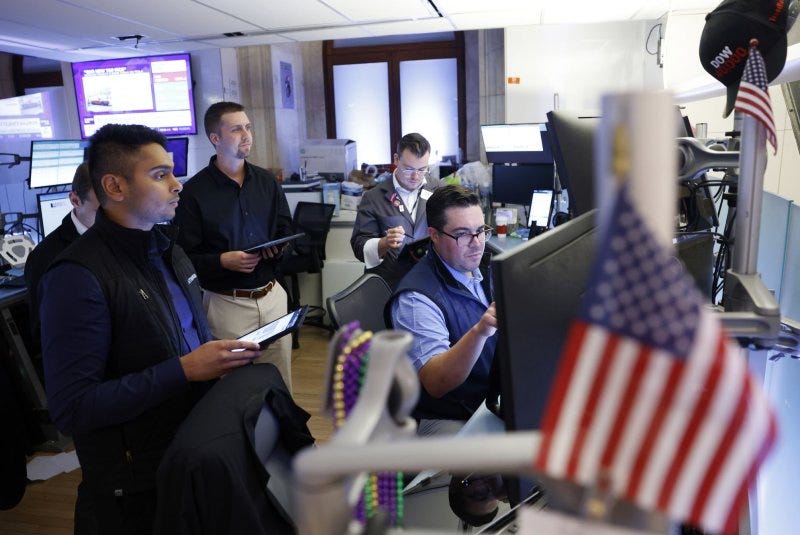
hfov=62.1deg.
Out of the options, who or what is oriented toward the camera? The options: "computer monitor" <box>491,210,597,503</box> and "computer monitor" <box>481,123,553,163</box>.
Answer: "computer monitor" <box>481,123,553,163</box>

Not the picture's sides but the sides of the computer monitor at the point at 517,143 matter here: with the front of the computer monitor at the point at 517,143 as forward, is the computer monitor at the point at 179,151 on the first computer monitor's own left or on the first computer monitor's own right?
on the first computer monitor's own right

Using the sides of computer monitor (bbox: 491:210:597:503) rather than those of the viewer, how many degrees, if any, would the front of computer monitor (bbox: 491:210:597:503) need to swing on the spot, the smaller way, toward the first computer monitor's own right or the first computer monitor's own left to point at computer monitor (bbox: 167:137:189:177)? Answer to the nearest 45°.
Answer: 0° — it already faces it

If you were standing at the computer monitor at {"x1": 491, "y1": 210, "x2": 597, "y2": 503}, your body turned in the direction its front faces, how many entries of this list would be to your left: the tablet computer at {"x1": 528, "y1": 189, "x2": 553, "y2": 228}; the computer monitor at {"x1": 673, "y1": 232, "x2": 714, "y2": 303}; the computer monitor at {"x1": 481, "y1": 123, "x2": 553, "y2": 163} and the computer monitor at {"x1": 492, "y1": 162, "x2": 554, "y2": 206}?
0

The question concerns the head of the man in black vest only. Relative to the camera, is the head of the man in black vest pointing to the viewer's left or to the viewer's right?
to the viewer's right

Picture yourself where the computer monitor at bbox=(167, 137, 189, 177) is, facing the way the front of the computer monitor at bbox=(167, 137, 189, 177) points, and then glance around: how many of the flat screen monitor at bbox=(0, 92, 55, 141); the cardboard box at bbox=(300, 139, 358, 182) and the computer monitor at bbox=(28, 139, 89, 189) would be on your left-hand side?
1

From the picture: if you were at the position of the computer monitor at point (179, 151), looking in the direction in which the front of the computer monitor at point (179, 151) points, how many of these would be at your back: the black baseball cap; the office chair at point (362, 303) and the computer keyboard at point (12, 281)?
0

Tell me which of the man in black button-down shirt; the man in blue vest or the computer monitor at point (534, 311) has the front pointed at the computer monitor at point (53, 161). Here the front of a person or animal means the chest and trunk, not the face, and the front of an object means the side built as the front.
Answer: the computer monitor at point (534, 311)

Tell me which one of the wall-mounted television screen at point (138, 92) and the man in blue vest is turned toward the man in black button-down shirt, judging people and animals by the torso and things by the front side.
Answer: the wall-mounted television screen

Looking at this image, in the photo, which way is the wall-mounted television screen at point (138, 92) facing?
toward the camera

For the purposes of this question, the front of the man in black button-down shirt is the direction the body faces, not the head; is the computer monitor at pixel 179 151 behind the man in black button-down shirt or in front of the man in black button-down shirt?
behind

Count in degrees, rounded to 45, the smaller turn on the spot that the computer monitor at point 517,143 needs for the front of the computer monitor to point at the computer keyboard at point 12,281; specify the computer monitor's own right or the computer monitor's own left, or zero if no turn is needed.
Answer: approximately 45° to the computer monitor's own right

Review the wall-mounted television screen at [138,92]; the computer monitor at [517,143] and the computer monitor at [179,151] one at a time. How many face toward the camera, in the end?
3

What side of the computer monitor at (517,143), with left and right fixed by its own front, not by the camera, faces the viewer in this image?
front

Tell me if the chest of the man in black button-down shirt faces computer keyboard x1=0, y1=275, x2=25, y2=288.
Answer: no

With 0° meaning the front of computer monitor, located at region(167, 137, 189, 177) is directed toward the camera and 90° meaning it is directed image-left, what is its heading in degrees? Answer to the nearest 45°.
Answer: approximately 0°

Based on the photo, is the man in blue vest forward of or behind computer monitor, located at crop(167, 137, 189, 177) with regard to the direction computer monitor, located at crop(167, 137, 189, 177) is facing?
forward

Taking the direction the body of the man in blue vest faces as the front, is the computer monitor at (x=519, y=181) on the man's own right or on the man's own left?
on the man's own left

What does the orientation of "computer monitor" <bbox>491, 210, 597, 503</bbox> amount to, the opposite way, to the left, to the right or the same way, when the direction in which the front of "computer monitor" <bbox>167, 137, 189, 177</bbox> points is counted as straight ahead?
the opposite way

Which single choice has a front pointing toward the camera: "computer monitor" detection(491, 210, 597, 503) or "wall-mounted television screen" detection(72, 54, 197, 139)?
the wall-mounted television screen
